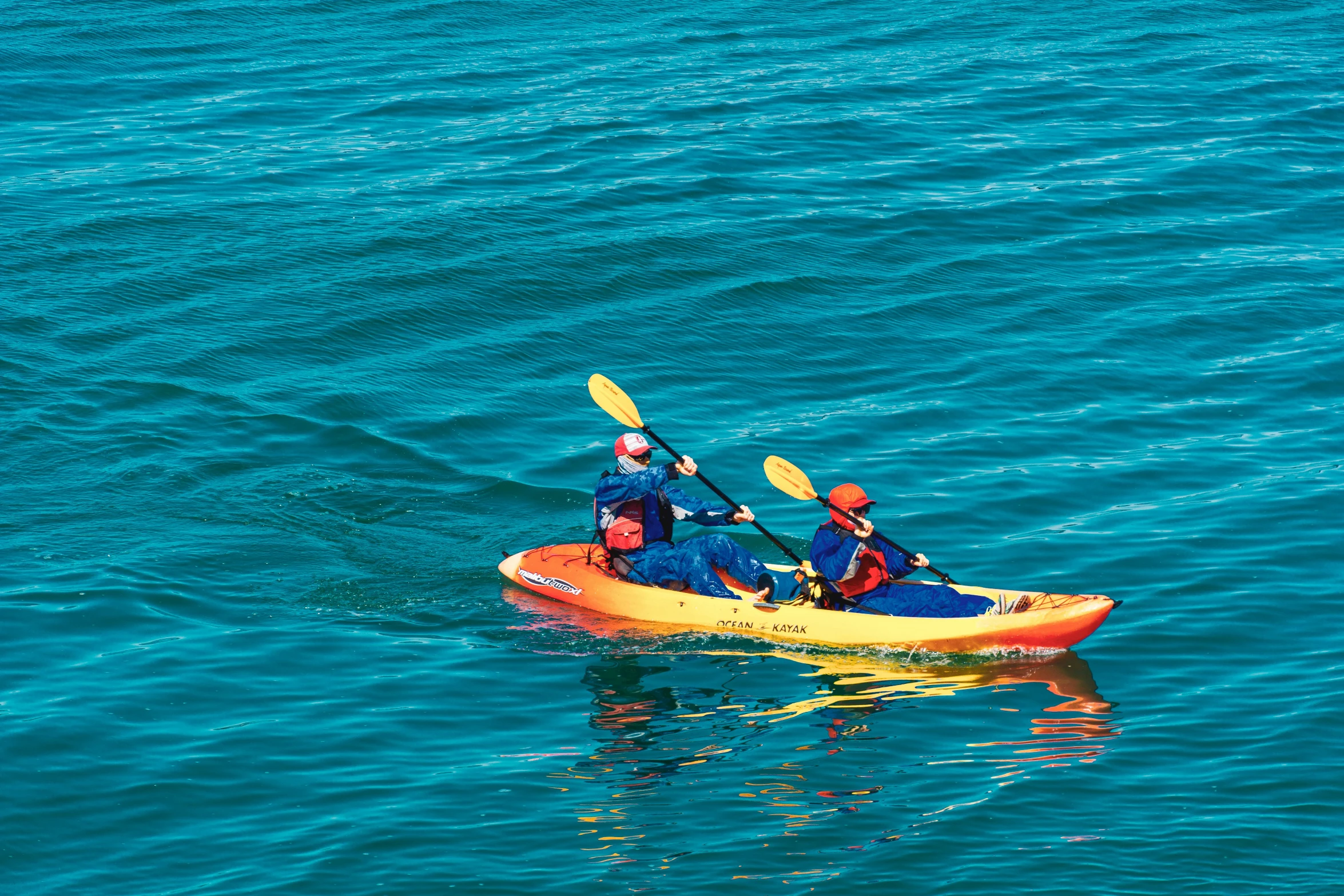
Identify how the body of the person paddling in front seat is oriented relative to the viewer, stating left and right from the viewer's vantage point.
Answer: facing to the right of the viewer

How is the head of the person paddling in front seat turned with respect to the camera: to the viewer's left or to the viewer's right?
to the viewer's right

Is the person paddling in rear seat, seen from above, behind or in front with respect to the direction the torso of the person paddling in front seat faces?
behind
